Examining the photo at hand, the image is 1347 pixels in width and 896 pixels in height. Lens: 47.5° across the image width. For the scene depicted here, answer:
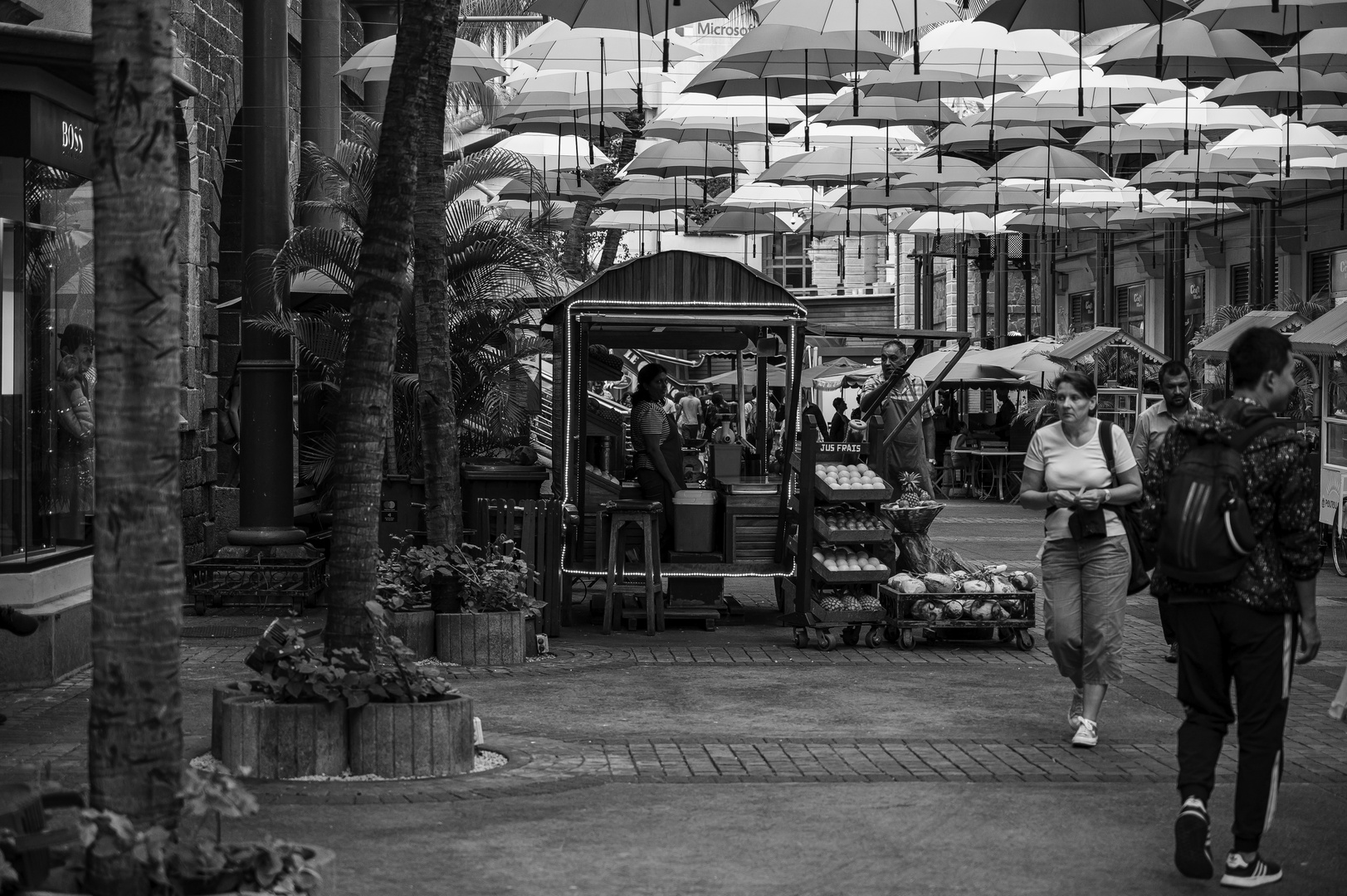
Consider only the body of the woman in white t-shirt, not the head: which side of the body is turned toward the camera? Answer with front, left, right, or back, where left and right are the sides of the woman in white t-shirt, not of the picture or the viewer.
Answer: front

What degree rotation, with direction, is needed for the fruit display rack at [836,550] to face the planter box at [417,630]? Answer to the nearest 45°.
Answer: approximately 90° to its right

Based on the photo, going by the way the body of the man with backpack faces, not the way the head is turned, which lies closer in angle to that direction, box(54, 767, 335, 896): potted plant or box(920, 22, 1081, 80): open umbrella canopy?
the open umbrella canopy

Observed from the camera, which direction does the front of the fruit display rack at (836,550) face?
facing the viewer and to the right of the viewer

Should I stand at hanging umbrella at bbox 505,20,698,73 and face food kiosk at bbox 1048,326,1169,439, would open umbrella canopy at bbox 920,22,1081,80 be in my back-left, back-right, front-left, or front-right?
front-right

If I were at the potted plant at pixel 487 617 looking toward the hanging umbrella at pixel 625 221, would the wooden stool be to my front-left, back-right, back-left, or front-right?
front-right

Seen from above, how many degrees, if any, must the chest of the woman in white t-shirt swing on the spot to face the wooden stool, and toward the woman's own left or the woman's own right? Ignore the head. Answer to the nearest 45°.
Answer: approximately 135° to the woman's own right

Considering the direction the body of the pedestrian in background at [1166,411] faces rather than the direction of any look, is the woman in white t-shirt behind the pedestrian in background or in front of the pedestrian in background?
in front

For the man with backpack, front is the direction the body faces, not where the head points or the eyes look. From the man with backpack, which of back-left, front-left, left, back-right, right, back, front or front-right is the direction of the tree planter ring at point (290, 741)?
back-left

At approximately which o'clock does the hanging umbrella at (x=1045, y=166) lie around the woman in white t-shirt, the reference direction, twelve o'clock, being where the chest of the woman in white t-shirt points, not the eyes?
The hanging umbrella is roughly at 6 o'clock from the woman in white t-shirt.

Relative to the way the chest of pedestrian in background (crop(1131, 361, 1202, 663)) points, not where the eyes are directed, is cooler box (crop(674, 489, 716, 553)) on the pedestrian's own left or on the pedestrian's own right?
on the pedestrian's own right

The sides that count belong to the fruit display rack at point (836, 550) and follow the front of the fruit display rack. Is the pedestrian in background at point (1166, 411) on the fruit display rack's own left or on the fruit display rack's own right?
on the fruit display rack's own left

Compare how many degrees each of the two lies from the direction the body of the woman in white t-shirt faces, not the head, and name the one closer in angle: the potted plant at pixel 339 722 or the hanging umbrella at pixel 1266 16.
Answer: the potted plant

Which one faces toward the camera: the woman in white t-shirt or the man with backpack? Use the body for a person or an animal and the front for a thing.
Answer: the woman in white t-shirt

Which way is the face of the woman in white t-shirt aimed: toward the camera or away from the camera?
toward the camera
